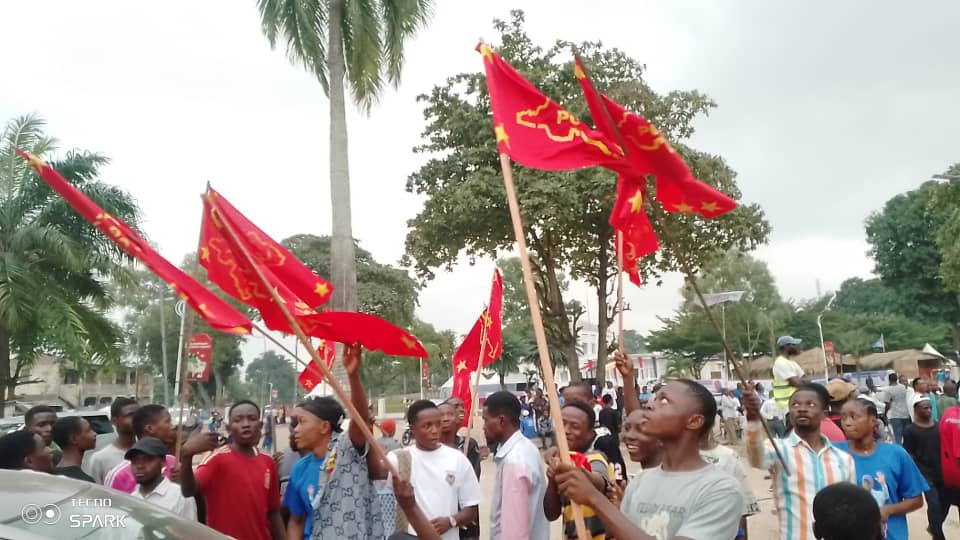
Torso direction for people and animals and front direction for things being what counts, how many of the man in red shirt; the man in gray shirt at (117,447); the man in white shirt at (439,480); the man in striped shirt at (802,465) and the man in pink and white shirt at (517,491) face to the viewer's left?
1

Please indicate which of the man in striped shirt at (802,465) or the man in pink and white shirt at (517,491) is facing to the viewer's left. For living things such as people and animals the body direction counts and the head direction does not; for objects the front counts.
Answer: the man in pink and white shirt

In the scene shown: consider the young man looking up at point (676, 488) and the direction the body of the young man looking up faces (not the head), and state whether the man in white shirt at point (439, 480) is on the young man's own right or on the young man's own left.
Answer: on the young man's own right

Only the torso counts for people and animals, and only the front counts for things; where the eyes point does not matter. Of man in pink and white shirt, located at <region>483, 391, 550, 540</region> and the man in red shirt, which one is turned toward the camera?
the man in red shirt

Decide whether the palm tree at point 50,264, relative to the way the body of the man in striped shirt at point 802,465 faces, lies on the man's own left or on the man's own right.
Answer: on the man's own right

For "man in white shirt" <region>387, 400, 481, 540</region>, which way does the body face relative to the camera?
toward the camera

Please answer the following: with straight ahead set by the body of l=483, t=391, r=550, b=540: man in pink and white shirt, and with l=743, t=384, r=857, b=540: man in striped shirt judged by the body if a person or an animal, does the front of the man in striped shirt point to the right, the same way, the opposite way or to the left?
to the left

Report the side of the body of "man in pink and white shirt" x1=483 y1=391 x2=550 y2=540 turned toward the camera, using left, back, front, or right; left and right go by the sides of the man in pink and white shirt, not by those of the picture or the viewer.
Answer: left

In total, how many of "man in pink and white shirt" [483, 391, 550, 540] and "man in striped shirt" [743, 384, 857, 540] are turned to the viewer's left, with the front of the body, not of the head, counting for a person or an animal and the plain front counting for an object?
1

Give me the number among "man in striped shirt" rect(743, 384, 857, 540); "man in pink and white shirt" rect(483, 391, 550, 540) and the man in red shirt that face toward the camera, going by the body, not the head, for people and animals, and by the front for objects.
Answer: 2

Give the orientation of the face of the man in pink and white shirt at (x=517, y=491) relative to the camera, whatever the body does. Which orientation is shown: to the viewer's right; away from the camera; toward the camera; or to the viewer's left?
to the viewer's left

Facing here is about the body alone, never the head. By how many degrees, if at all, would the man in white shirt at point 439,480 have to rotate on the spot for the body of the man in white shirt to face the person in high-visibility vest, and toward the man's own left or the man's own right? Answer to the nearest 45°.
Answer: approximately 135° to the man's own left

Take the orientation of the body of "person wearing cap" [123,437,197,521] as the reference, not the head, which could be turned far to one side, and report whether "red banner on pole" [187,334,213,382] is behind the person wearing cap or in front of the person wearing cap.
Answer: behind

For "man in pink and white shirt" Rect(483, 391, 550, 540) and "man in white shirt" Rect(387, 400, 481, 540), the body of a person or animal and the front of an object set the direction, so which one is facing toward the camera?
"man in white shirt" Rect(387, 400, 481, 540)

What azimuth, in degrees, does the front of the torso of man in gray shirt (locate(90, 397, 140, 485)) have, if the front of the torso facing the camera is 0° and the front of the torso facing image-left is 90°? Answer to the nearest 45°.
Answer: approximately 315°

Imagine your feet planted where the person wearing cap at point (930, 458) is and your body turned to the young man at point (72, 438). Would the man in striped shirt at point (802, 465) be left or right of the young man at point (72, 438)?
left

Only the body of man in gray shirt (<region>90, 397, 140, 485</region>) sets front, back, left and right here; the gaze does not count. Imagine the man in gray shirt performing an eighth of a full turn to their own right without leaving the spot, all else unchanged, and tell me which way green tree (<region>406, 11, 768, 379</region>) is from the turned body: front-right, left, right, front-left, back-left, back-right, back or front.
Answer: back-left

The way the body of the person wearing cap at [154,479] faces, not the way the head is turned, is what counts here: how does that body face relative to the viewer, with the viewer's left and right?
facing the viewer and to the left of the viewer

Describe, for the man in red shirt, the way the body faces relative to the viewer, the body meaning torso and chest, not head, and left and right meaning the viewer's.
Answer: facing the viewer
